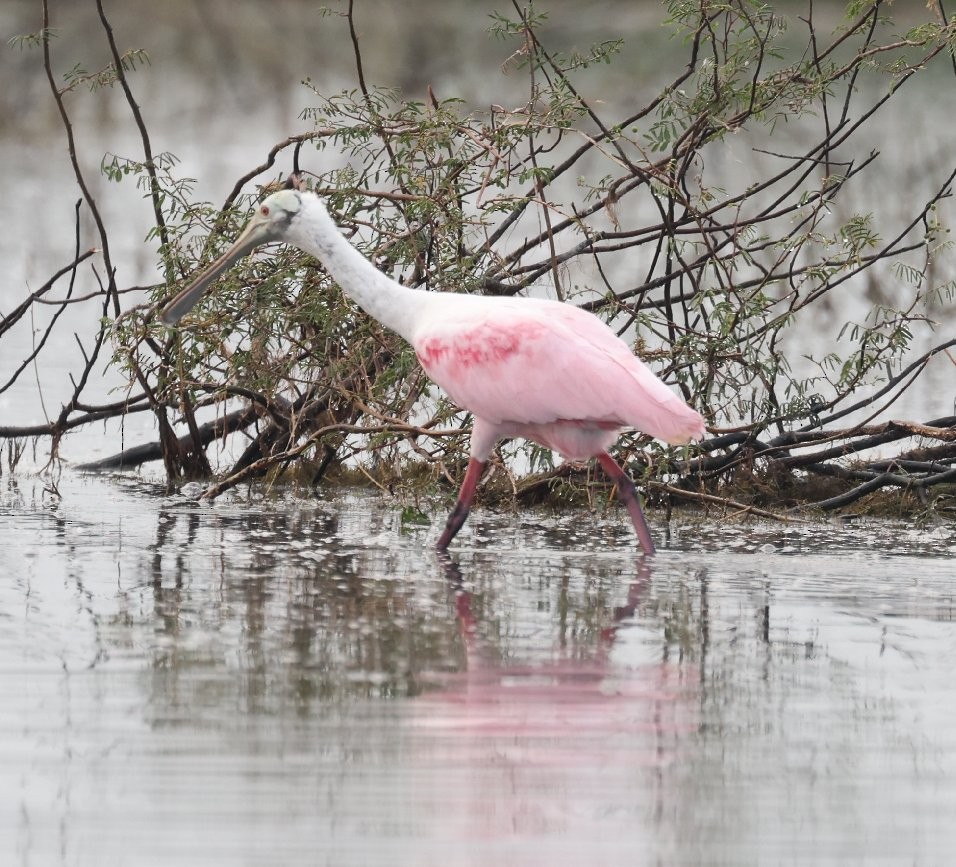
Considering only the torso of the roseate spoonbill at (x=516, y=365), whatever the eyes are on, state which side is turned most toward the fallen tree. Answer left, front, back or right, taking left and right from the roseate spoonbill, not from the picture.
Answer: right

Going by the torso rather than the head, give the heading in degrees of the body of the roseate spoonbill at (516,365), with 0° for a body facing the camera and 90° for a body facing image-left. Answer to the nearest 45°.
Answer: approximately 90°
